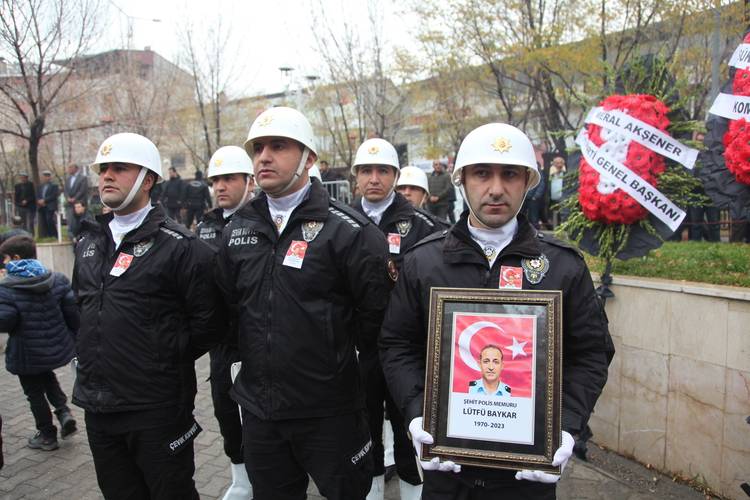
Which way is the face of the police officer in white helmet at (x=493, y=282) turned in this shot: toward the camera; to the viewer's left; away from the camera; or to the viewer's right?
toward the camera

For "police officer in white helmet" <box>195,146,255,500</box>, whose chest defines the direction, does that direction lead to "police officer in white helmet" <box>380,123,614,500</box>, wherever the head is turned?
no

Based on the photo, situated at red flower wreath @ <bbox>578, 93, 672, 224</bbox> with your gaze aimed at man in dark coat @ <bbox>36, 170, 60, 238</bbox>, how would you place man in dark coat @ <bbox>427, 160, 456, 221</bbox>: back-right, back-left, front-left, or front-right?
front-right

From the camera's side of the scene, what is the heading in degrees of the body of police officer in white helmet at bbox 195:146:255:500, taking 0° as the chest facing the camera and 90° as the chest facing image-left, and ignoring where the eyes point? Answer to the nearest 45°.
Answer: approximately 45°

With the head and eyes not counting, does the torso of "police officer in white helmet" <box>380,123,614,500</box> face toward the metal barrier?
no

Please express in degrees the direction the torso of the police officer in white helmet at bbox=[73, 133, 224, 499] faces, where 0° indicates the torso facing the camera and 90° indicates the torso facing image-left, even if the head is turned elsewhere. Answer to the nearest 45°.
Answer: approximately 45°

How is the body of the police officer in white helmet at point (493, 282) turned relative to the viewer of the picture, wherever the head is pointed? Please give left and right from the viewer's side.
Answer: facing the viewer

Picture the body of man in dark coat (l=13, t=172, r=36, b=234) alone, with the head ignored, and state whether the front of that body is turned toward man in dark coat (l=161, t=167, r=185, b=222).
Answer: no

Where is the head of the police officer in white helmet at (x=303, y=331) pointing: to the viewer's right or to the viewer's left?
to the viewer's left

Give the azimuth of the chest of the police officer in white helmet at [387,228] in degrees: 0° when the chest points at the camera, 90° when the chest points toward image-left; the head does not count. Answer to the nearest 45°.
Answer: approximately 45°

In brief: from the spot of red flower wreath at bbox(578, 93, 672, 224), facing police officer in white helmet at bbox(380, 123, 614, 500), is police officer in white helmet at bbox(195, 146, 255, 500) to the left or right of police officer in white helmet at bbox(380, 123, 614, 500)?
right

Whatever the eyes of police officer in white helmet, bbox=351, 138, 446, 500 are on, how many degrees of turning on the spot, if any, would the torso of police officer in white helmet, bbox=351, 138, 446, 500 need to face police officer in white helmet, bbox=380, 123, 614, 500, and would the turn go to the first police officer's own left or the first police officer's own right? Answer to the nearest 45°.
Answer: approximately 45° to the first police officer's own left

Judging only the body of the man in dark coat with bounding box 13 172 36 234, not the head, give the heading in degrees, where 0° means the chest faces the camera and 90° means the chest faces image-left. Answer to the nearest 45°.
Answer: approximately 0°

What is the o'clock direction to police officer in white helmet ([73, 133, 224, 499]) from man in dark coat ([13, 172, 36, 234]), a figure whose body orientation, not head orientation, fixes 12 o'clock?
The police officer in white helmet is roughly at 12 o'clock from the man in dark coat.

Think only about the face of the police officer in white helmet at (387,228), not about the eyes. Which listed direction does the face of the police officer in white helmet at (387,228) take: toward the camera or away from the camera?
toward the camera

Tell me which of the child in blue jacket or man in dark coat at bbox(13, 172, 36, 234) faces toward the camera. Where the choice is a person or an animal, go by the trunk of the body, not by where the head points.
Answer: the man in dark coat
